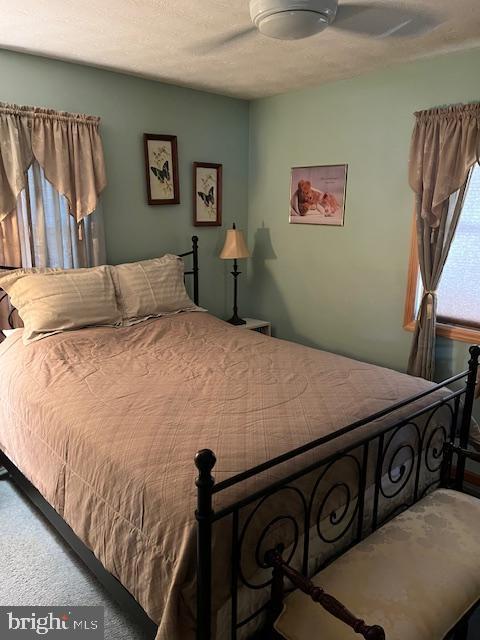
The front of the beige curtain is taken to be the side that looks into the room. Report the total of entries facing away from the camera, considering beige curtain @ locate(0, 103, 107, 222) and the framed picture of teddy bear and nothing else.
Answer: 0

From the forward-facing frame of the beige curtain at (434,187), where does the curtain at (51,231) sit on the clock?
The curtain is roughly at 1 o'clock from the beige curtain.

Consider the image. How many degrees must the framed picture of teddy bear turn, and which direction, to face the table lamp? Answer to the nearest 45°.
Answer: approximately 45° to its right

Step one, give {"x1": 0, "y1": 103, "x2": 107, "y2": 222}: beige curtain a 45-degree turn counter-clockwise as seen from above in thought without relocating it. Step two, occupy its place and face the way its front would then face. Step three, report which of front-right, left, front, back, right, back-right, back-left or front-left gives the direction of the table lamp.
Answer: front

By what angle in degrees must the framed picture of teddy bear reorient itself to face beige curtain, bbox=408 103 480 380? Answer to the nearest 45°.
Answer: approximately 90° to its left

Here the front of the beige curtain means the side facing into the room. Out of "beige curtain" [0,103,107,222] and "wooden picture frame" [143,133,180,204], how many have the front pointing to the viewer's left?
0

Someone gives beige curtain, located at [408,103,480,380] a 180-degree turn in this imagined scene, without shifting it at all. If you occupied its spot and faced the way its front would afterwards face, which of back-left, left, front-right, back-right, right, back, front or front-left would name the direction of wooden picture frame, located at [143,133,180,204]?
back-left

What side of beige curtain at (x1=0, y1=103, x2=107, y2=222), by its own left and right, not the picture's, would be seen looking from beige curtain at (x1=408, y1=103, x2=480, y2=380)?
front

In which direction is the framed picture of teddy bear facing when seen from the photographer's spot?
facing the viewer and to the left of the viewer

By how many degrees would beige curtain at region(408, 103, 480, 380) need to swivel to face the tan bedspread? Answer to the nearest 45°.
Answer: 0° — it already faces it

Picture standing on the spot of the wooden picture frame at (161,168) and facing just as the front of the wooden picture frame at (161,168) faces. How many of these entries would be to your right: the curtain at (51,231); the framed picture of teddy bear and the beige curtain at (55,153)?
2

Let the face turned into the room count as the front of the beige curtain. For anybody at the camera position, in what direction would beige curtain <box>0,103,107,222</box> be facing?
facing the viewer and to the right of the viewer

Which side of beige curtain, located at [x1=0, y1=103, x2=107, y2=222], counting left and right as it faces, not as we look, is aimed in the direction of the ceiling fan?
front
